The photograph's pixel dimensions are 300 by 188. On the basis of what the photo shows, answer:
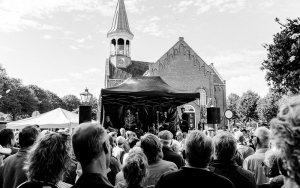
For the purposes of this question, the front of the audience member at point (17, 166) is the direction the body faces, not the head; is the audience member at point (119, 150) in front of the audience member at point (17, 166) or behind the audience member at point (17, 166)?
in front

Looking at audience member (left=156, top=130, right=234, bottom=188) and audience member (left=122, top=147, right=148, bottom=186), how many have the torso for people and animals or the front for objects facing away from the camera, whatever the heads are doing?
2

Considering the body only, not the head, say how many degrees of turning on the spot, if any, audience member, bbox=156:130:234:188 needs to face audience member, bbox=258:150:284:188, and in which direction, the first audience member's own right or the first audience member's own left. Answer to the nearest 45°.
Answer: approximately 45° to the first audience member's own right

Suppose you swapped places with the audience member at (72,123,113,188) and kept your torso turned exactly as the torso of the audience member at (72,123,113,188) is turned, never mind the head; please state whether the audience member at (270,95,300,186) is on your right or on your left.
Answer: on your right

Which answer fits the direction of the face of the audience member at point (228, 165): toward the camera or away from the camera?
away from the camera

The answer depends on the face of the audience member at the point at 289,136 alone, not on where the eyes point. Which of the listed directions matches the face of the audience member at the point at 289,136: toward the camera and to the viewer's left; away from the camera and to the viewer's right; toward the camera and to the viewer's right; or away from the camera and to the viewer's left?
away from the camera and to the viewer's left

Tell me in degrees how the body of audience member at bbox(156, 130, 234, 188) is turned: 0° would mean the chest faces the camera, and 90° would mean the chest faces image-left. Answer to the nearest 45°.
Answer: approximately 180°

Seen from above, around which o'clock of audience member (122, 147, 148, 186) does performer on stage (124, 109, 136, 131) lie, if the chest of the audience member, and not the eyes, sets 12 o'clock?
The performer on stage is roughly at 12 o'clock from the audience member.

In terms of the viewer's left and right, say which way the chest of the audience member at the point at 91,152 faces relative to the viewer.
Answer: facing away from the viewer and to the right of the viewer

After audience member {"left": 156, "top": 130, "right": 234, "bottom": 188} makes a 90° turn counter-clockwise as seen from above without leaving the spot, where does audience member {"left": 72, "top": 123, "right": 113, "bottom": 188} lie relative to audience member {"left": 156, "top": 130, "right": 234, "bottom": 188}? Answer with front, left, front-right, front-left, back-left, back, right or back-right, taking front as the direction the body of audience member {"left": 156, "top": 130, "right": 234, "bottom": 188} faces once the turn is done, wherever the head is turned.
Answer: front-left

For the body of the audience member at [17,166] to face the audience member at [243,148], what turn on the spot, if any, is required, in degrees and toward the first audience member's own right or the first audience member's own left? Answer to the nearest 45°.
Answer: approximately 45° to the first audience member's own right

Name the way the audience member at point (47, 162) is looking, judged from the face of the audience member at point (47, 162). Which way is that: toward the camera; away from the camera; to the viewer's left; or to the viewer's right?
away from the camera

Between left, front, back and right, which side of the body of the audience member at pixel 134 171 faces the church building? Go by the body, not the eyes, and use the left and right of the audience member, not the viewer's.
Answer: front

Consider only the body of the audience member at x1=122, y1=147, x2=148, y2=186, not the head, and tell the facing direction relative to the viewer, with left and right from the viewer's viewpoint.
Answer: facing away from the viewer
